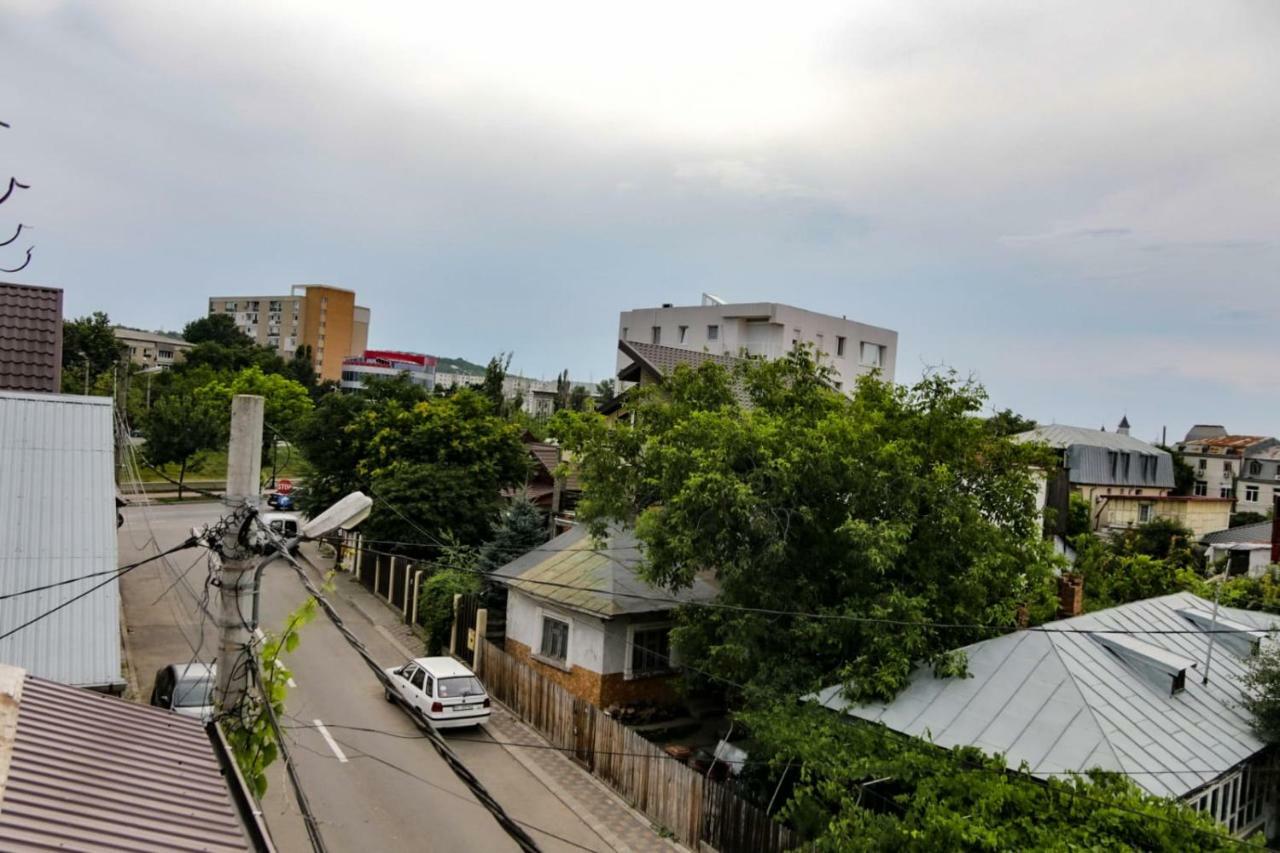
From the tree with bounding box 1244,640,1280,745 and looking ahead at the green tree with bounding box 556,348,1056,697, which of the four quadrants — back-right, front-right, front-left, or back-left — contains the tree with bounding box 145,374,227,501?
front-right

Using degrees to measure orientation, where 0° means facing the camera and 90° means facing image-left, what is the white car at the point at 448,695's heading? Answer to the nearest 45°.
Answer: approximately 135°

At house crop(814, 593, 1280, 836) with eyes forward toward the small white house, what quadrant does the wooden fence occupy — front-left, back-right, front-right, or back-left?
front-left

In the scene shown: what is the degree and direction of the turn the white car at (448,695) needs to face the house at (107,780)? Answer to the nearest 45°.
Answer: approximately 135° to its left

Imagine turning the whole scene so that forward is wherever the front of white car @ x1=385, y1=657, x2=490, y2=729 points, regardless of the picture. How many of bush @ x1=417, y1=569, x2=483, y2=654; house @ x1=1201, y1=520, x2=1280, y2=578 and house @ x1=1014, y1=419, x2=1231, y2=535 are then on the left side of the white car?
0

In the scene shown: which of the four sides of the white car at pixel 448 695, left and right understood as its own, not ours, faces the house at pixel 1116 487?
right

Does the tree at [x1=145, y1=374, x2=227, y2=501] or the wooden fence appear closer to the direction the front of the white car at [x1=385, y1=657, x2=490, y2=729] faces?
the tree

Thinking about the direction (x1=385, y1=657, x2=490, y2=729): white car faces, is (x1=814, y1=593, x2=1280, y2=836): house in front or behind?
behind

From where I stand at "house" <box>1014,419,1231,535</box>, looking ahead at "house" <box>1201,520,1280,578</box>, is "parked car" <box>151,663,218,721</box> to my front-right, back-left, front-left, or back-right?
front-right

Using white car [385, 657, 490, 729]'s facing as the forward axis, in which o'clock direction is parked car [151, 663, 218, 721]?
The parked car is roughly at 10 o'clock from the white car.

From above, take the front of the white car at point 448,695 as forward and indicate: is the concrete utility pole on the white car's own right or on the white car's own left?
on the white car's own left
